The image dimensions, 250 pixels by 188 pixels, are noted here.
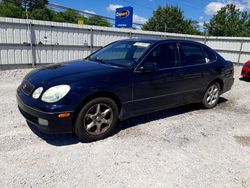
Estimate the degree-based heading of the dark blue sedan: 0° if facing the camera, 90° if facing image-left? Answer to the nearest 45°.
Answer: approximately 45°

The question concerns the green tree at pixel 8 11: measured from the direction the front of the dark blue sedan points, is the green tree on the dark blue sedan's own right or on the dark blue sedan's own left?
on the dark blue sedan's own right

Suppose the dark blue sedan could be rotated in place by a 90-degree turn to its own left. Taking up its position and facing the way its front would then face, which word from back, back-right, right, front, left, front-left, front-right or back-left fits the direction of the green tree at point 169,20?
back-left

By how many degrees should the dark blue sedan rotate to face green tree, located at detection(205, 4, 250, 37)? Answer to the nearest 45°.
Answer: approximately 180°

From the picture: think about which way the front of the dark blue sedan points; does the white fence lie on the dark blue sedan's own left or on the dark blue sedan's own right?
on the dark blue sedan's own right
